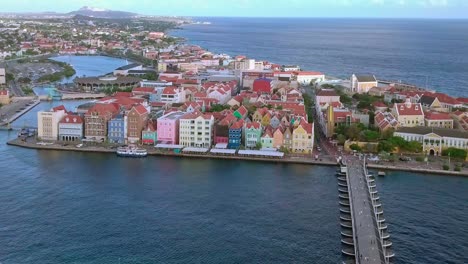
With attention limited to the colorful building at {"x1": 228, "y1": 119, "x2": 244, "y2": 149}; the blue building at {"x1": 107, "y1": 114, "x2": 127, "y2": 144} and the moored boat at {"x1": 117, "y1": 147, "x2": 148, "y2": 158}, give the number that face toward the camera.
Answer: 2

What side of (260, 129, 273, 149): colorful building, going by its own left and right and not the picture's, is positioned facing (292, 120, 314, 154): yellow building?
left

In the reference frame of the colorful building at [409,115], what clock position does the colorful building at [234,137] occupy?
the colorful building at [234,137] is roughly at 2 o'clock from the colorful building at [409,115].

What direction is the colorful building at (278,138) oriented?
toward the camera

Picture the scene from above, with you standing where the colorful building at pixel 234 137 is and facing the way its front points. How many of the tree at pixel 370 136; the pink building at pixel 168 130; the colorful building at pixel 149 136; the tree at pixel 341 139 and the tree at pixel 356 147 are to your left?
3

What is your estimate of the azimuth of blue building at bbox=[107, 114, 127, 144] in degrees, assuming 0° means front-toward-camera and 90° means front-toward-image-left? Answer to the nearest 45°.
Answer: approximately 0°

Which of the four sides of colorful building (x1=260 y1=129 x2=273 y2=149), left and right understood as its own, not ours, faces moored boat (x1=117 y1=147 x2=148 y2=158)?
right

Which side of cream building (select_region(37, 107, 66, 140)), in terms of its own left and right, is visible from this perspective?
front

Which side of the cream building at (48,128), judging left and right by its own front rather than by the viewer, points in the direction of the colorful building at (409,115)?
left

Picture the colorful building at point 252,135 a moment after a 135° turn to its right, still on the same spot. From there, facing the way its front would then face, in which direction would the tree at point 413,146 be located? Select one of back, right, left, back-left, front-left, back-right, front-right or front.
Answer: back-right

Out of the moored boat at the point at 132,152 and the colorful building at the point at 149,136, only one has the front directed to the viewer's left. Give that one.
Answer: the moored boat
